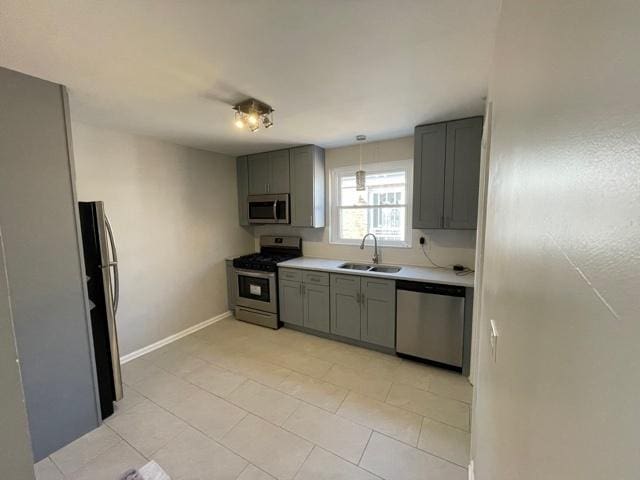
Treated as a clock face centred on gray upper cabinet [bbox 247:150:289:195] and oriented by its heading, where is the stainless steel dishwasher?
The stainless steel dishwasher is roughly at 9 o'clock from the gray upper cabinet.

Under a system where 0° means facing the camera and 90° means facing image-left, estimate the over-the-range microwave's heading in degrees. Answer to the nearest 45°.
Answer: approximately 45°

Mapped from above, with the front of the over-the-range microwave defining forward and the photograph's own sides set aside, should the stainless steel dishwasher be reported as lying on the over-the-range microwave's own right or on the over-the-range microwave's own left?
on the over-the-range microwave's own left

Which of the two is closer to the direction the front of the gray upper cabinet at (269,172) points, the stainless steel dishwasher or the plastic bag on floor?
the plastic bag on floor

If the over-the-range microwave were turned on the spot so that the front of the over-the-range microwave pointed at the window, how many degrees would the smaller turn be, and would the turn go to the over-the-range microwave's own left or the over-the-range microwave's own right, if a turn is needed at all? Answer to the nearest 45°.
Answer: approximately 90° to the over-the-range microwave's own left

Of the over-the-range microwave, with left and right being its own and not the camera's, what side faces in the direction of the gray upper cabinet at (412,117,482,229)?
left

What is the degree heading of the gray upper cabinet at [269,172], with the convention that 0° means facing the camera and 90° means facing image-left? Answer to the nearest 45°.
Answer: approximately 45°

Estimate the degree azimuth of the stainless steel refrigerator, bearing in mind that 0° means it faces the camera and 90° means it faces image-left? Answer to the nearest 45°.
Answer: approximately 270°

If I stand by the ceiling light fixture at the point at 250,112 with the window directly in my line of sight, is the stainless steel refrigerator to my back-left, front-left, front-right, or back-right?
back-left
